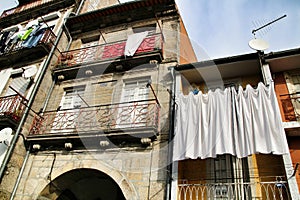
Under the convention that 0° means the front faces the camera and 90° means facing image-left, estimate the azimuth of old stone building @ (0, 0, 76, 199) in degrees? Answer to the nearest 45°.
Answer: approximately 315°

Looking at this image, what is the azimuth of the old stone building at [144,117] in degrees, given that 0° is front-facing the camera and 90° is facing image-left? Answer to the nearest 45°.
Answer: approximately 0°

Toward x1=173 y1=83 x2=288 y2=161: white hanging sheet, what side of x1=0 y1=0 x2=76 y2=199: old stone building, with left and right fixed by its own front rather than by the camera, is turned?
left
